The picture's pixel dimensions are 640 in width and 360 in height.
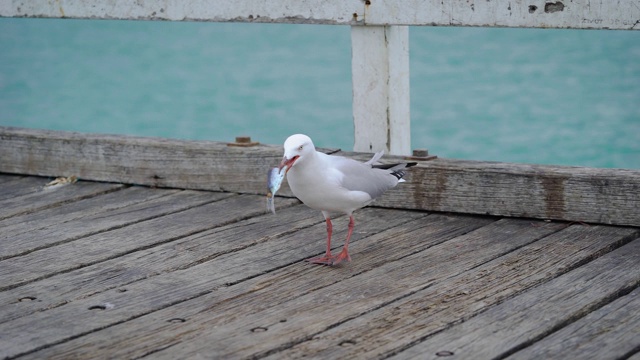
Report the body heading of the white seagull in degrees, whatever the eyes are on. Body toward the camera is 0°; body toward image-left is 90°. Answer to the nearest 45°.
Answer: approximately 45°

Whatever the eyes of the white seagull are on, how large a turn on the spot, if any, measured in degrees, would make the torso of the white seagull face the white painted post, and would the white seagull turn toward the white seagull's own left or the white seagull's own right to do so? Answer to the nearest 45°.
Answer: approximately 135° to the white seagull's own right
